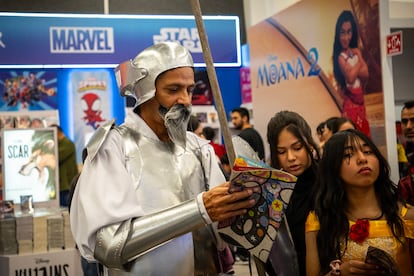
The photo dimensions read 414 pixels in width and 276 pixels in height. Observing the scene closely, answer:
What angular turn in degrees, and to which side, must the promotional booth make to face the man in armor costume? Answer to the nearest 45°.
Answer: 0° — it already faces them

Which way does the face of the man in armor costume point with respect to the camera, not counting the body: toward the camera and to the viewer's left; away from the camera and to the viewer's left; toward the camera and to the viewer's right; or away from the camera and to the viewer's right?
toward the camera and to the viewer's right

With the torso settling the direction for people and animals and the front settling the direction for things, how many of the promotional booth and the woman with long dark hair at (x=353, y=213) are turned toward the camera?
2

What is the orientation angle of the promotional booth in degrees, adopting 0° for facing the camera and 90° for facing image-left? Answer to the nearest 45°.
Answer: approximately 0°

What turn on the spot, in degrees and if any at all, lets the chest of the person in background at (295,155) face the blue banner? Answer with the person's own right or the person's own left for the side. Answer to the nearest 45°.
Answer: approximately 90° to the person's own right

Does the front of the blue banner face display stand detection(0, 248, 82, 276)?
yes
